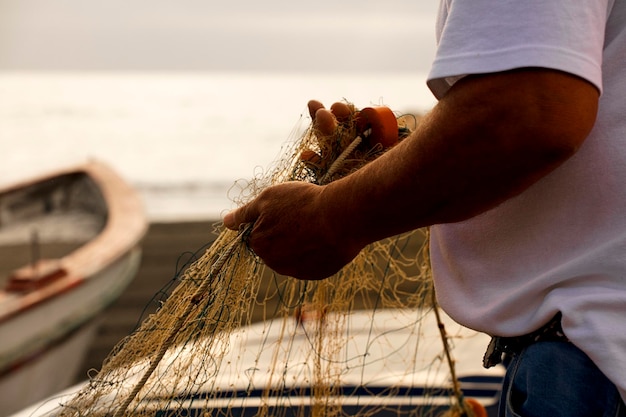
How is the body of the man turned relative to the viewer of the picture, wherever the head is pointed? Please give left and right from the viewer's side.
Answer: facing to the left of the viewer

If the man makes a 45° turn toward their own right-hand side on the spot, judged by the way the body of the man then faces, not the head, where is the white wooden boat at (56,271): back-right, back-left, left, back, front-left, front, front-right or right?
front

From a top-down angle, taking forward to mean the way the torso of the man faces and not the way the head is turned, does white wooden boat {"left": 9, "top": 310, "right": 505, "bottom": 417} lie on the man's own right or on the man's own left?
on the man's own right
